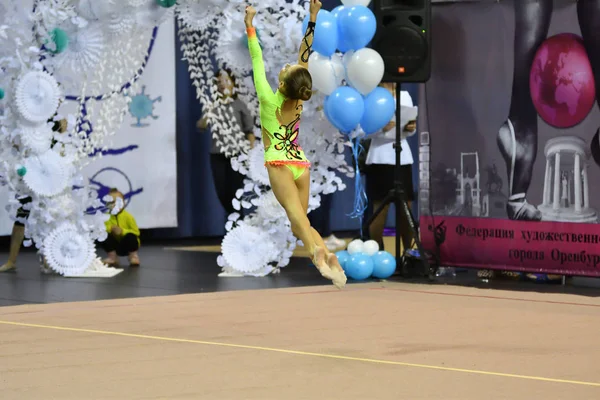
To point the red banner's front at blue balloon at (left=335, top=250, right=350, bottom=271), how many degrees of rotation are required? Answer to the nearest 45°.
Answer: approximately 90° to its right

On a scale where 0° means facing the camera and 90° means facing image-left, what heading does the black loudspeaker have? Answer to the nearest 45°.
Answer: approximately 0°

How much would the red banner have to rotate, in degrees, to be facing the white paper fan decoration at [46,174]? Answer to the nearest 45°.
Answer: approximately 90° to its right

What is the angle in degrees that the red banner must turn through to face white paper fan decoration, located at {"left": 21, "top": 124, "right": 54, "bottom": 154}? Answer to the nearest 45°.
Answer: approximately 90° to its right

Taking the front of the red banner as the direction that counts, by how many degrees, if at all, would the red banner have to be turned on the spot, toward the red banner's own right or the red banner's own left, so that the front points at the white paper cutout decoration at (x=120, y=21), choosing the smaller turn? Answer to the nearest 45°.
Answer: approximately 90° to the red banner's own right

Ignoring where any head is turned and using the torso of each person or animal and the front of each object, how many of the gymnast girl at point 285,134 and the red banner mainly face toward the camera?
1

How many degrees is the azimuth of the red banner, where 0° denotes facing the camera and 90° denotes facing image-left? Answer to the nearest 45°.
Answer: approximately 0°

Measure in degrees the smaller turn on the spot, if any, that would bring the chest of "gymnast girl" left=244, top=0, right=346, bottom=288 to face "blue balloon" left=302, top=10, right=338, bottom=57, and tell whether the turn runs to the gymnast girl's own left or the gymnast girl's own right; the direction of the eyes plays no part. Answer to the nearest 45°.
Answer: approximately 45° to the gymnast girl's own right

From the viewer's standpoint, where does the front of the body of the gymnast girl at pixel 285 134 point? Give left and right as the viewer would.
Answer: facing away from the viewer and to the left of the viewer

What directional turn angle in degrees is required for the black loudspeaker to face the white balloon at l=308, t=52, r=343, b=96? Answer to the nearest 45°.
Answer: approximately 90° to its right
